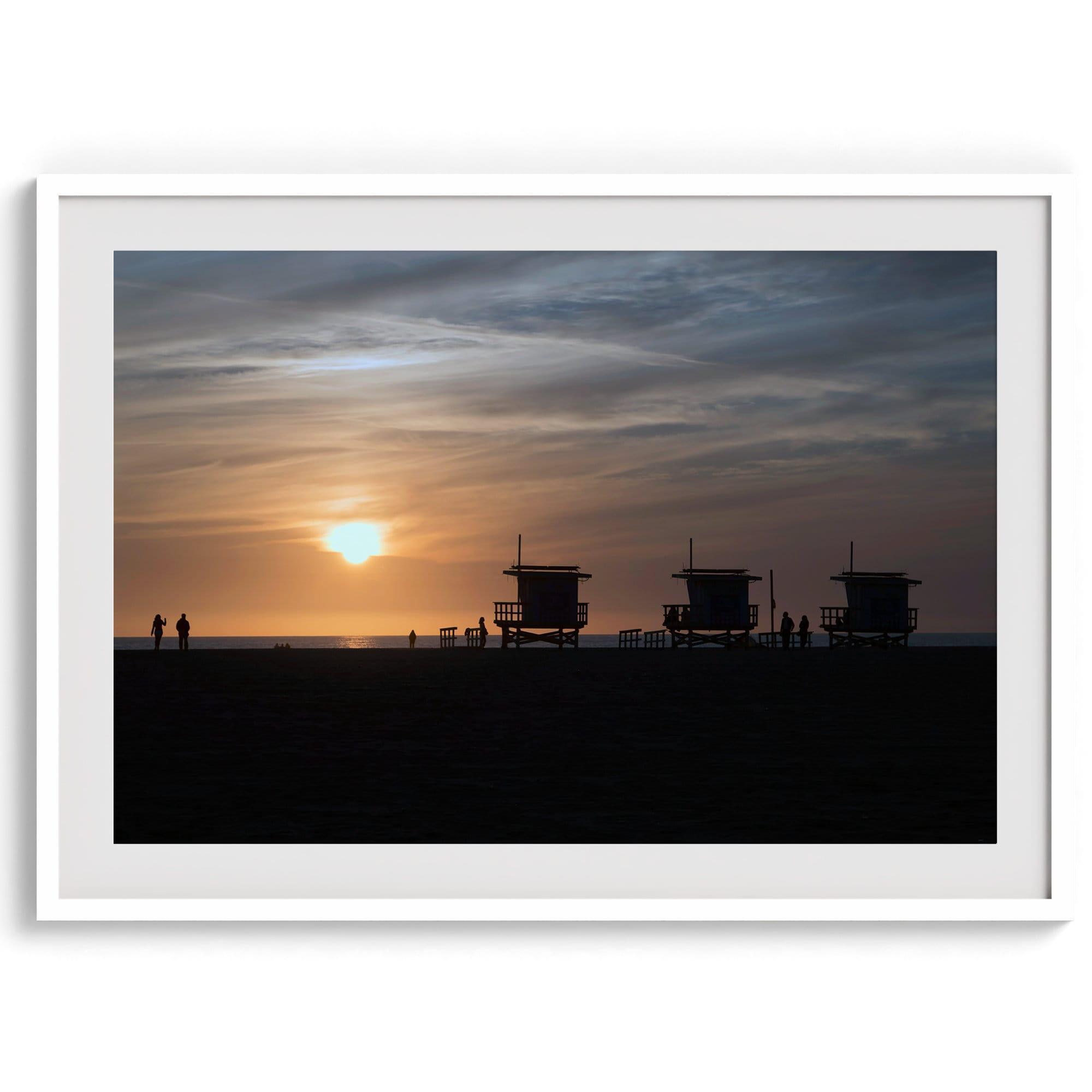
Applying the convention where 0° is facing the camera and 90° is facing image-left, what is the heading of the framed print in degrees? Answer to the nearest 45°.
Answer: approximately 0°
